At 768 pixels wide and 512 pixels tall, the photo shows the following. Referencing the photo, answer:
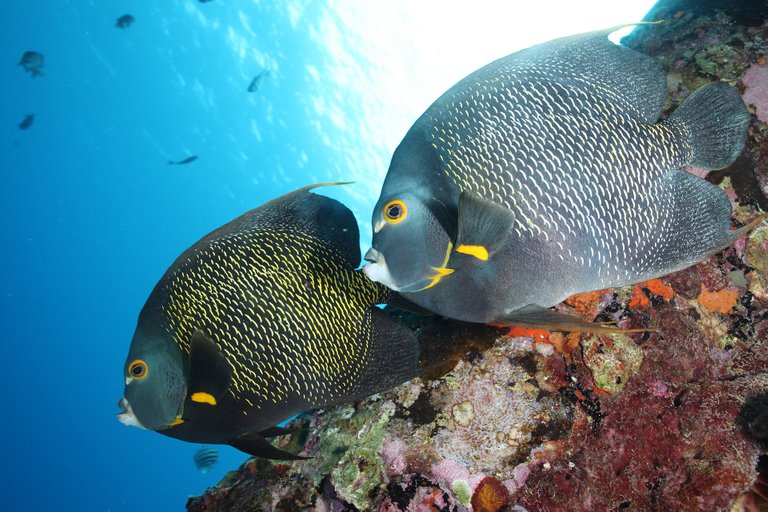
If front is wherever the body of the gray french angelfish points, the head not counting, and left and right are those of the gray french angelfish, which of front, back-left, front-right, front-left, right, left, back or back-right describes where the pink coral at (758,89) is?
back-right

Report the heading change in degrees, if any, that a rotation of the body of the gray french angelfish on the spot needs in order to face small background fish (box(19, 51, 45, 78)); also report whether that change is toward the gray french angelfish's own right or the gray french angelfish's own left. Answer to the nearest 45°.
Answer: approximately 45° to the gray french angelfish's own right

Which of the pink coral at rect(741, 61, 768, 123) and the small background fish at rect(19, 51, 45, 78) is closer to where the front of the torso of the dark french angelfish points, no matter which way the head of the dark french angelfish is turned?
the small background fish

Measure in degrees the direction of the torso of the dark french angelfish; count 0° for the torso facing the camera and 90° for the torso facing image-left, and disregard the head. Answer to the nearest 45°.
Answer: approximately 90°

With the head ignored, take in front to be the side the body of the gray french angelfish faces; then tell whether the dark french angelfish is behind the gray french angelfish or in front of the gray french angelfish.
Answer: in front

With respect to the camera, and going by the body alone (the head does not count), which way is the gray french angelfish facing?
to the viewer's left

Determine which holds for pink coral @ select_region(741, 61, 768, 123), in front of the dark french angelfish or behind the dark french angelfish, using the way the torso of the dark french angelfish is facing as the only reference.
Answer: behind

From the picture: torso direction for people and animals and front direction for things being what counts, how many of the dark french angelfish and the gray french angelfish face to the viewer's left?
2

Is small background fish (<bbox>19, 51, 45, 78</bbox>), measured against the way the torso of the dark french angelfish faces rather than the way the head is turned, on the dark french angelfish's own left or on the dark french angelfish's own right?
on the dark french angelfish's own right
